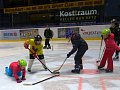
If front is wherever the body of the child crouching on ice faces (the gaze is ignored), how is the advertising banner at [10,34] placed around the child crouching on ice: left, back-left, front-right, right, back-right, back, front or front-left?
back-left

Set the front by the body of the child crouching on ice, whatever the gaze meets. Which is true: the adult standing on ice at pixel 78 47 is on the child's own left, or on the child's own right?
on the child's own left

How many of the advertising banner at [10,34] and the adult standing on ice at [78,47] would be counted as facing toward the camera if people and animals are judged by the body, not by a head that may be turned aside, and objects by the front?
1

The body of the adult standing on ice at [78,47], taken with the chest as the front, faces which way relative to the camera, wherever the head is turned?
to the viewer's left

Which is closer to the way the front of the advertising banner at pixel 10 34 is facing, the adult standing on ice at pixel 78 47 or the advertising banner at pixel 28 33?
the adult standing on ice

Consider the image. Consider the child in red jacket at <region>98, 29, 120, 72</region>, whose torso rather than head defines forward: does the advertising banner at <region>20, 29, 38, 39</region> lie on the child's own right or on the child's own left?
on the child's own right

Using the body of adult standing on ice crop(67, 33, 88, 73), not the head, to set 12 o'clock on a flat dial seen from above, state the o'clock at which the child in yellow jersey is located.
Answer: The child in yellow jersey is roughly at 12 o'clock from the adult standing on ice.

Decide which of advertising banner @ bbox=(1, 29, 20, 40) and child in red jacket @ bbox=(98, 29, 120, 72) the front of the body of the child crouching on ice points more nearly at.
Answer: the child in red jacket

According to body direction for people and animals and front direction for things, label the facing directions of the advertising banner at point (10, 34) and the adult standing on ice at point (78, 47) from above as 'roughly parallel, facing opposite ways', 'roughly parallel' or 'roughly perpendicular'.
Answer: roughly perpendicular

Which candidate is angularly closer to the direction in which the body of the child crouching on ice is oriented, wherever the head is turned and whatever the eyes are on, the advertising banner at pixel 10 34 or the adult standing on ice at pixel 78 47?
the adult standing on ice

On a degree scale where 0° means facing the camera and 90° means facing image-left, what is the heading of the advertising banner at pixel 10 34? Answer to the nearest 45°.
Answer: approximately 0°

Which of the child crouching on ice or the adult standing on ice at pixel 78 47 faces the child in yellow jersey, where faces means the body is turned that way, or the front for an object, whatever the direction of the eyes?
the adult standing on ice

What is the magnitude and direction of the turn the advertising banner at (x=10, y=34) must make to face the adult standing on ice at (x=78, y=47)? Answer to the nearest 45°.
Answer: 0° — it already faces them
